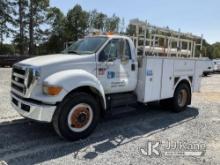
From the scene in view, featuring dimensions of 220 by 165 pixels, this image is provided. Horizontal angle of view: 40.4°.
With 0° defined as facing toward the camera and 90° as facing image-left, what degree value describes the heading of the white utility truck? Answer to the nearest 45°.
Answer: approximately 45°
